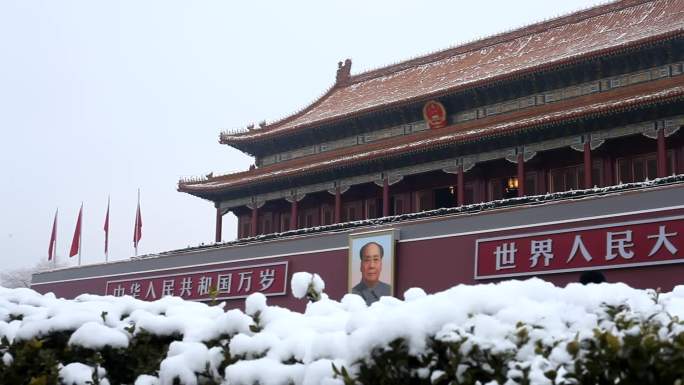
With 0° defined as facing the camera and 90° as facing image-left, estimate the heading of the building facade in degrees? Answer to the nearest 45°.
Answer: approximately 45°
